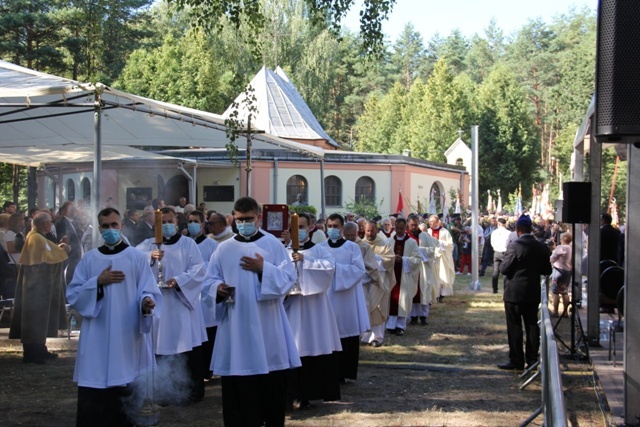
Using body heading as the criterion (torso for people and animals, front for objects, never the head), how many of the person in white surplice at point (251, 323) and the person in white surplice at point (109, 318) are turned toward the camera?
2

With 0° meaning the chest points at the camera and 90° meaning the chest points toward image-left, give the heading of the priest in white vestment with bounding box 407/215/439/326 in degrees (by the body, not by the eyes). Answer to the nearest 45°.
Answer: approximately 45°

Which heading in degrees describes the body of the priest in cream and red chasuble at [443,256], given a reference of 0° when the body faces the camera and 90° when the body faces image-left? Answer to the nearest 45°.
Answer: approximately 45°

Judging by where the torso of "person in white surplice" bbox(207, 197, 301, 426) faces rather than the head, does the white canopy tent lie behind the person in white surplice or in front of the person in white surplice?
behind
